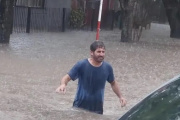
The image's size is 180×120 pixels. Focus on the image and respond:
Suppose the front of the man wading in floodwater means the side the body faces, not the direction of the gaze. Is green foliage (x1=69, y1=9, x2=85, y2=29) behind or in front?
behind

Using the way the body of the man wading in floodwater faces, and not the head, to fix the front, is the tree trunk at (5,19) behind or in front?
behind

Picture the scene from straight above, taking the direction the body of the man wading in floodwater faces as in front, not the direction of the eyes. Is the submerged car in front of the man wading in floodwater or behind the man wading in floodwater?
in front

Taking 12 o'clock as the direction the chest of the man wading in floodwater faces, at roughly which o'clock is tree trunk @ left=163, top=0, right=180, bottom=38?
The tree trunk is roughly at 8 o'clock from the man wading in floodwater.

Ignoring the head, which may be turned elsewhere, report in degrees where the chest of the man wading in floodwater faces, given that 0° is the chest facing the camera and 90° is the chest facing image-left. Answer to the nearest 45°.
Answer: approximately 315°

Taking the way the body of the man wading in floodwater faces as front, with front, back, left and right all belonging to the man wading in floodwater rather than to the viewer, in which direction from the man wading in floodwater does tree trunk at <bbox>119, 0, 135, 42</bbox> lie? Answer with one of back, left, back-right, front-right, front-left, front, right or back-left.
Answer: back-left
